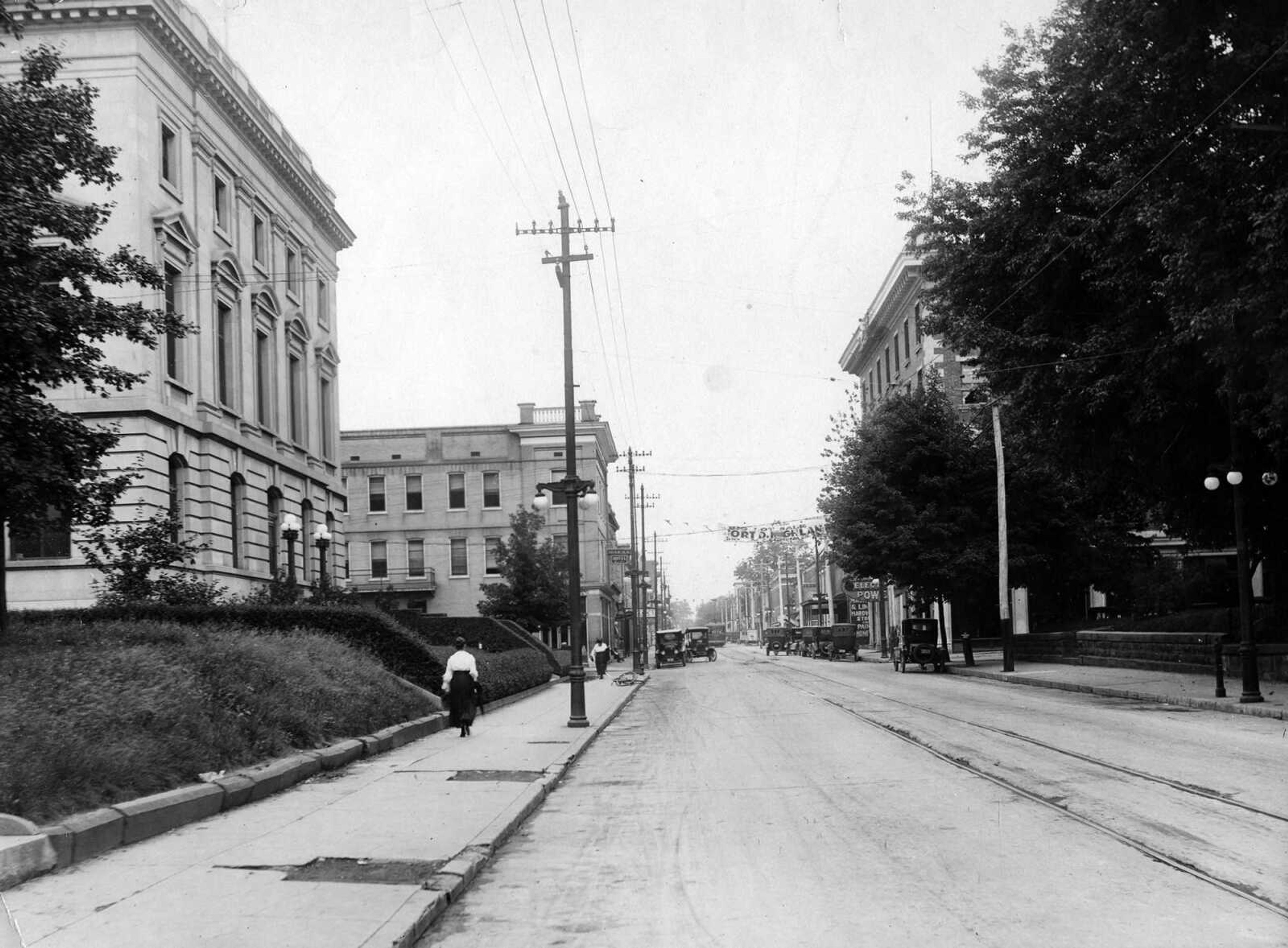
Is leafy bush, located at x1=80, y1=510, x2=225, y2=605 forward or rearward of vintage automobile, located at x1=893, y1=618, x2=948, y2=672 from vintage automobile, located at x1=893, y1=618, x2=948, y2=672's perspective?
rearward

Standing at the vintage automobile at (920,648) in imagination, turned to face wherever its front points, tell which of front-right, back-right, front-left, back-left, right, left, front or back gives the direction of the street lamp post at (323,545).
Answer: back-left

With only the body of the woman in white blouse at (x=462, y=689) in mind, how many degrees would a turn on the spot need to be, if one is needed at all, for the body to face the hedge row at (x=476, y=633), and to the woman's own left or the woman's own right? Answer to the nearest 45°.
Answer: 0° — they already face it

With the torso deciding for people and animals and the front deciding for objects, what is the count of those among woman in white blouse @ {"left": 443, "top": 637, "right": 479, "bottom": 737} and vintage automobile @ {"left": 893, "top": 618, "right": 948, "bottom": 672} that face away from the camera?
2

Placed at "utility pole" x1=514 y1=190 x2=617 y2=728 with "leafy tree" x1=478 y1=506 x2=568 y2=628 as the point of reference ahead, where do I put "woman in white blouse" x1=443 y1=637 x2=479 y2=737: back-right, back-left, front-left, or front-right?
back-left

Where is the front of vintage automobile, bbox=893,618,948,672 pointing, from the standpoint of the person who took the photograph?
facing away from the viewer

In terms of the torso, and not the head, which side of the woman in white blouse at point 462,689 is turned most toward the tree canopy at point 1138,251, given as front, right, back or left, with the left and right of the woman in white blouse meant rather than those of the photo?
right

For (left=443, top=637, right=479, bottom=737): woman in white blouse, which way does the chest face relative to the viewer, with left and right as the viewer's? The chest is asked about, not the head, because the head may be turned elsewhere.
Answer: facing away from the viewer
